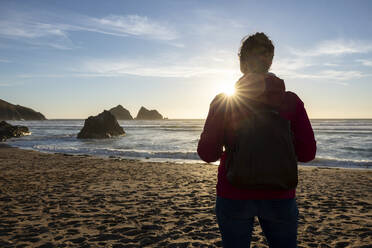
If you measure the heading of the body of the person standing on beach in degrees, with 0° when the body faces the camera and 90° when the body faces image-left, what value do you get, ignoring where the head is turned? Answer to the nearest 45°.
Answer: approximately 180°

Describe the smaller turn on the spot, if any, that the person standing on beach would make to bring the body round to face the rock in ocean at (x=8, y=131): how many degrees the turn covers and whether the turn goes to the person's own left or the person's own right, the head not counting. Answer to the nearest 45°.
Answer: approximately 45° to the person's own left
